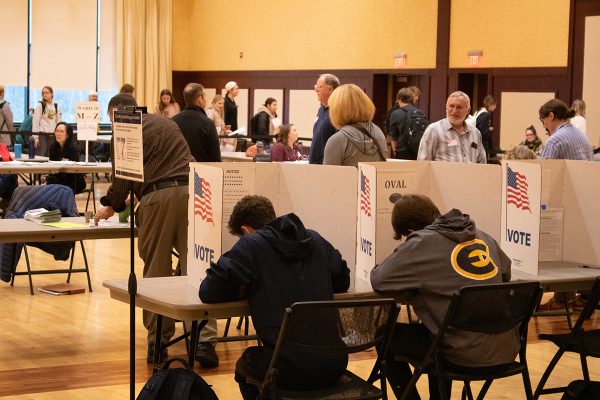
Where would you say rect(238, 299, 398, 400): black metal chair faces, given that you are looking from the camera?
facing away from the viewer and to the left of the viewer

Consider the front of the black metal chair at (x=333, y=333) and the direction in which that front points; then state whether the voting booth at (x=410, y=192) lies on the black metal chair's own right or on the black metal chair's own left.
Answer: on the black metal chair's own right

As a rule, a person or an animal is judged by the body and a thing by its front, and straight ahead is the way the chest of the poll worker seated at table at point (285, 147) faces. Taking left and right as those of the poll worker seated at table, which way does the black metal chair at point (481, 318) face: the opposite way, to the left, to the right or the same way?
the opposite way

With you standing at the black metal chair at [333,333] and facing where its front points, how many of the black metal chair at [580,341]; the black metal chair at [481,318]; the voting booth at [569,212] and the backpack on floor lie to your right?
3

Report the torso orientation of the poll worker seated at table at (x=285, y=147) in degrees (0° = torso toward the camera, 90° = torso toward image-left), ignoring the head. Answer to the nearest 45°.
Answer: approximately 315°

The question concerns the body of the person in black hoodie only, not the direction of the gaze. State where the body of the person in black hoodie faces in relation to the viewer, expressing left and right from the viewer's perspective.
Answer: facing away from the viewer and to the left of the viewer

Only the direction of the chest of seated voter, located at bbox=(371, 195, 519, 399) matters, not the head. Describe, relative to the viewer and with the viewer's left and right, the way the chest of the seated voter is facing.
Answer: facing away from the viewer and to the left of the viewer

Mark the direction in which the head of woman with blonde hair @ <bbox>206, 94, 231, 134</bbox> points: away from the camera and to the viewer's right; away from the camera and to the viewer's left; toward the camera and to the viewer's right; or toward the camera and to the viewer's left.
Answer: toward the camera and to the viewer's right

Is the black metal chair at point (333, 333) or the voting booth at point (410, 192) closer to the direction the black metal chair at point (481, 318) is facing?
the voting booth

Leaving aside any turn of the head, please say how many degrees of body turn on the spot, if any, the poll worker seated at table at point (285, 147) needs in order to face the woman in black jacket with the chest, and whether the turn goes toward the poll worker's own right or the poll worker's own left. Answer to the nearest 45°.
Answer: approximately 135° to the poll worker's own right
